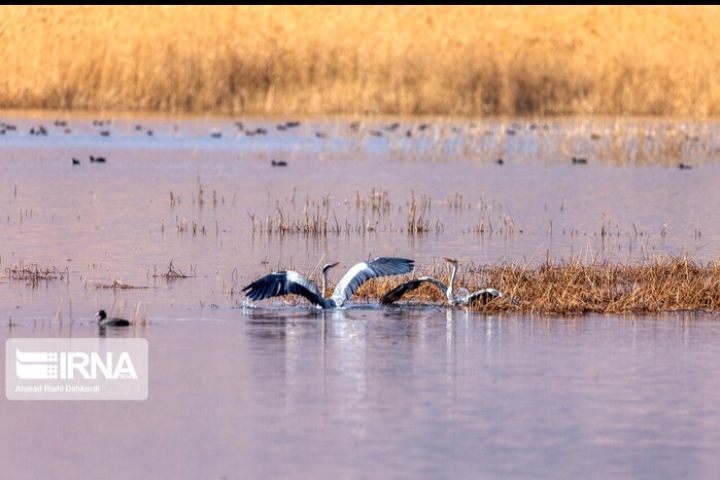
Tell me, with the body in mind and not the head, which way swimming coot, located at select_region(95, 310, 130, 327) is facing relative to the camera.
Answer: to the viewer's left

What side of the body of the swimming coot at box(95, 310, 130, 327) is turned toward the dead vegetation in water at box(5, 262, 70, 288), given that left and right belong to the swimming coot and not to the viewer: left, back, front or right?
right

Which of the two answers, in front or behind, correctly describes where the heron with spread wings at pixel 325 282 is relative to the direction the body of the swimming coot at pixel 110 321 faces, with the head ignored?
behind

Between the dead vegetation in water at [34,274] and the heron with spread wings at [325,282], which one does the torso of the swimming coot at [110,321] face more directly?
the dead vegetation in water

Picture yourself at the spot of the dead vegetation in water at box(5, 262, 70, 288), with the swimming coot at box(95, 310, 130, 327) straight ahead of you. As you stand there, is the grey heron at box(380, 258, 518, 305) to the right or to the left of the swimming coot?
left

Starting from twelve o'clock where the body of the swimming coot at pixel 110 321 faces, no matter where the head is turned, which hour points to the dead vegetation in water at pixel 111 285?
The dead vegetation in water is roughly at 3 o'clock from the swimming coot.

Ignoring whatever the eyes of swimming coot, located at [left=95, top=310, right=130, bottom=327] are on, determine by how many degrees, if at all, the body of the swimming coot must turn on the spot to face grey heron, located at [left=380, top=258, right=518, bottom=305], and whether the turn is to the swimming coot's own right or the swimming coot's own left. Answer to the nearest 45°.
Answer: approximately 180°

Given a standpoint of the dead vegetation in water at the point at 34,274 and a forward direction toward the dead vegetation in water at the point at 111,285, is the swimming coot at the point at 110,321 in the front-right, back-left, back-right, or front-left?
front-right

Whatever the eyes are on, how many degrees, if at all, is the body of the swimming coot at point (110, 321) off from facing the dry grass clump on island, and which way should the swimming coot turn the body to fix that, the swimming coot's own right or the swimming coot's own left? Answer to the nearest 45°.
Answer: approximately 180°

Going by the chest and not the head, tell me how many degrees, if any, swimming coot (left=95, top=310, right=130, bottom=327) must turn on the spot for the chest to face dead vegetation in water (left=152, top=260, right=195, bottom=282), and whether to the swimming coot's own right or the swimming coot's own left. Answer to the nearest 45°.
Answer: approximately 90° to the swimming coot's own right
